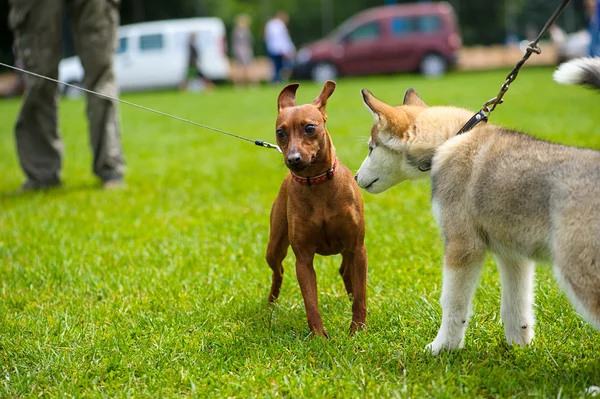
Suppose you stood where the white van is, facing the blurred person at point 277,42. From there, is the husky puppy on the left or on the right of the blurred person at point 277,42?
right

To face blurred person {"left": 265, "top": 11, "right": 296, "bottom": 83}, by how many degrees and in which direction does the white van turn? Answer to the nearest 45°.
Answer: approximately 135° to its left

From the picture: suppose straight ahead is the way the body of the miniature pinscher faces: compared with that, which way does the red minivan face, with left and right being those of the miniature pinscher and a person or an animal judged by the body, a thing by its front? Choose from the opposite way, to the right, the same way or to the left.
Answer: to the right

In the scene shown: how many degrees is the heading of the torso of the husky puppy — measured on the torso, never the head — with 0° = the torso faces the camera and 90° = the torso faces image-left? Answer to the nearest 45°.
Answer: approximately 90°

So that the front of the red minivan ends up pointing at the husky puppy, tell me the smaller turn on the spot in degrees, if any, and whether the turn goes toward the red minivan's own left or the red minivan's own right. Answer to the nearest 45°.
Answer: approximately 90° to the red minivan's own left

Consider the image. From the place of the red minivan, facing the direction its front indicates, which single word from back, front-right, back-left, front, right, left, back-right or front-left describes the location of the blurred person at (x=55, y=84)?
left

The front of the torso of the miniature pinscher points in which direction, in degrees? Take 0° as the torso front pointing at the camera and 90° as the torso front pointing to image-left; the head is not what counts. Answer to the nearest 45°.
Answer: approximately 0°

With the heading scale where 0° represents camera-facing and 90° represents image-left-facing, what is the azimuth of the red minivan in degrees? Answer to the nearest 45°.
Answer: approximately 90°

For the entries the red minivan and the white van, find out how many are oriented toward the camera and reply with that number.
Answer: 0

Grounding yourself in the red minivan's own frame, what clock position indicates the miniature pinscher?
The miniature pinscher is roughly at 9 o'clock from the red minivan.

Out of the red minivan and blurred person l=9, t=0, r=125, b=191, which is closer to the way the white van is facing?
the blurred person

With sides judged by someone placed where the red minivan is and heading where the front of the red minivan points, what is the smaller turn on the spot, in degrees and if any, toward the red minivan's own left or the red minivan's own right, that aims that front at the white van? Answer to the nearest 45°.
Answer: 0° — it already faces it

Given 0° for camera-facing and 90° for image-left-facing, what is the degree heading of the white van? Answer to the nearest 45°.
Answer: approximately 90°
